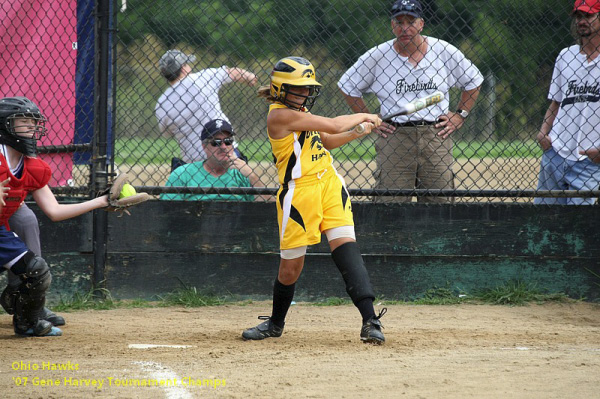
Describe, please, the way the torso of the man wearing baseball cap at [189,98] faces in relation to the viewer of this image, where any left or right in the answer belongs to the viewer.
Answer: facing away from the viewer and to the right of the viewer

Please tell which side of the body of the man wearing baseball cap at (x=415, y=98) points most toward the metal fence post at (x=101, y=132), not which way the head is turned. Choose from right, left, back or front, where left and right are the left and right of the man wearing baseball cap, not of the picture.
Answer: right

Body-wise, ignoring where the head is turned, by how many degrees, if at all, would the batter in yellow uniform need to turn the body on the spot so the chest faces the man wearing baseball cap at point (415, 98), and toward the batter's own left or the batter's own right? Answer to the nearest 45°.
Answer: approximately 90° to the batter's own left

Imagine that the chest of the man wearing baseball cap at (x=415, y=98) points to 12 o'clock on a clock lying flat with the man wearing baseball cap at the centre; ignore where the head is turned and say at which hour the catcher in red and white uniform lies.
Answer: The catcher in red and white uniform is roughly at 2 o'clock from the man wearing baseball cap.

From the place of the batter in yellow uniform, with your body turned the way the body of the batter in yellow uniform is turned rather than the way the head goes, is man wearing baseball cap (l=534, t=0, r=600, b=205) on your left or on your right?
on your left

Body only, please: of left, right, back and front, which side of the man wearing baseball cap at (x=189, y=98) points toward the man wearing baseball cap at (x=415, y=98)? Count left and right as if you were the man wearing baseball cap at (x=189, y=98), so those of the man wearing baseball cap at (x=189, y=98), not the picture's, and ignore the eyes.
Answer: right

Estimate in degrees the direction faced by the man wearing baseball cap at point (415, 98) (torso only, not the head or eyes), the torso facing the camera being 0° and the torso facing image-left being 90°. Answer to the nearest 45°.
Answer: approximately 0°

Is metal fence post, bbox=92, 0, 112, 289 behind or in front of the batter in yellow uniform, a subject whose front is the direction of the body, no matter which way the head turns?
behind

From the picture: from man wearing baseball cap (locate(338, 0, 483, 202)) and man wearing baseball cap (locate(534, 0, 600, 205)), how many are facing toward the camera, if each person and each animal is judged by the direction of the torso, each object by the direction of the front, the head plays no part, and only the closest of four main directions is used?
2

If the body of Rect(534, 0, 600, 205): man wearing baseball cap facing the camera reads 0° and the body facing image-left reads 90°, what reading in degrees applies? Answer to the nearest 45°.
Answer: approximately 0°
